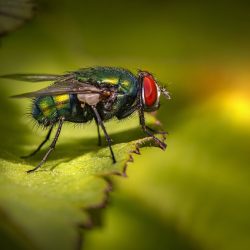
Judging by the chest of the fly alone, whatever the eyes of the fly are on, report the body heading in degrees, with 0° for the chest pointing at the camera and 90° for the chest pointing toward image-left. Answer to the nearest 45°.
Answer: approximately 270°
